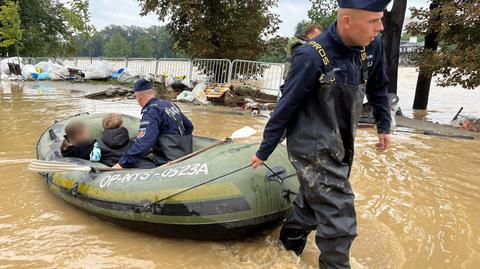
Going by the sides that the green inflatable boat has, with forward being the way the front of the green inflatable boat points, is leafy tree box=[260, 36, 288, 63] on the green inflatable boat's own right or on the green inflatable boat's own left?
on the green inflatable boat's own left

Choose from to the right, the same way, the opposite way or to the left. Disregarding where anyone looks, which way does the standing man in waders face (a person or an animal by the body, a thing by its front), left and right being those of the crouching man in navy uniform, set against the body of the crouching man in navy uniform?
the opposite way

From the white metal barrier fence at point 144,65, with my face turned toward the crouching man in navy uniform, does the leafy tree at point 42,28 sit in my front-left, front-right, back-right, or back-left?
back-right

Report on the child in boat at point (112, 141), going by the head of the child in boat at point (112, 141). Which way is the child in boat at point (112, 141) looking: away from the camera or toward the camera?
away from the camera

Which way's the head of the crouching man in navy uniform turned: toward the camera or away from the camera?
away from the camera

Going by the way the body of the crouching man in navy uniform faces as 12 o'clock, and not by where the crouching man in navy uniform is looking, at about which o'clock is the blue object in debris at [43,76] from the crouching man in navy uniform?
The blue object in debris is roughly at 1 o'clock from the crouching man in navy uniform.

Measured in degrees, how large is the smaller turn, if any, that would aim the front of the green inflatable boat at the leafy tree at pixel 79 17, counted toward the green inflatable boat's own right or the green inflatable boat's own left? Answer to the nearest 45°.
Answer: approximately 135° to the green inflatable boat's own left
